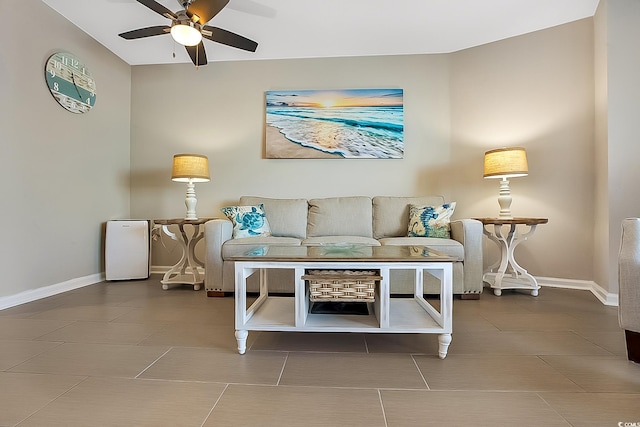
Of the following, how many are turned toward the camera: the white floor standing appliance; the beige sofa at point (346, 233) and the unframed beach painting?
3

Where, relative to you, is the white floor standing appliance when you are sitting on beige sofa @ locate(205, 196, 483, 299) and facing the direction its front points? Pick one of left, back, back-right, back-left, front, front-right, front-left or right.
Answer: right

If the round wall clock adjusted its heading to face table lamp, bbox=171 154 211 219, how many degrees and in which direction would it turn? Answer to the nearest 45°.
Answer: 0° — it already faces it

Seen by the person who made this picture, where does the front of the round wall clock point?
facing the viewer and to the right of the viewer

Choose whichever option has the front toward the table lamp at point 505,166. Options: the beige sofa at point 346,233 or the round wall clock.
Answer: the round wall clock

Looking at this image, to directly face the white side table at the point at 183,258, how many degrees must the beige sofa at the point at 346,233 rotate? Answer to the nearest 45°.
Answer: approximately 90° to its right

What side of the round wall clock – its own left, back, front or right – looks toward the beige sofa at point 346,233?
front

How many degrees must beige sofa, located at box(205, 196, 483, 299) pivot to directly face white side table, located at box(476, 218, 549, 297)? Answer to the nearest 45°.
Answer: approximately 90° to its left

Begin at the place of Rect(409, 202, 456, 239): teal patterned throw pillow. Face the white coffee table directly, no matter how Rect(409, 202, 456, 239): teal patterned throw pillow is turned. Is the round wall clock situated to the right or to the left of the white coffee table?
right

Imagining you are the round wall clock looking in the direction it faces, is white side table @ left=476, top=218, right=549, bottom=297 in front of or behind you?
in front

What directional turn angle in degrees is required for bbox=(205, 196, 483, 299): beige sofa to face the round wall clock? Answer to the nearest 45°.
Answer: approximately 90° to its right

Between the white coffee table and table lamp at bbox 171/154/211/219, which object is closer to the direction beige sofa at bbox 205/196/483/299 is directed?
the white coffee table

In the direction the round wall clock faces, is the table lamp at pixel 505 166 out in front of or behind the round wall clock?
in front

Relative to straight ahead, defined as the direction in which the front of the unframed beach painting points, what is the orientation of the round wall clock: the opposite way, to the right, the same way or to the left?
to the left
